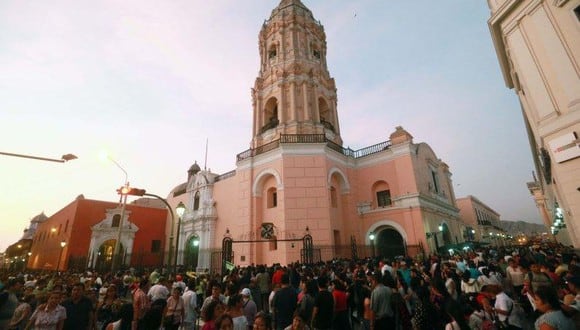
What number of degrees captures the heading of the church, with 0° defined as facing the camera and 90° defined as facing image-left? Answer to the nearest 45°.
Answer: approximately 45°

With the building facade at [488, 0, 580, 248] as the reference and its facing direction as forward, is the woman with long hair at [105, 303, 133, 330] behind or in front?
in front

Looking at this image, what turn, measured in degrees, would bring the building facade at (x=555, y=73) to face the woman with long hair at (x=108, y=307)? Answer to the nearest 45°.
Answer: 0° — it already faces them

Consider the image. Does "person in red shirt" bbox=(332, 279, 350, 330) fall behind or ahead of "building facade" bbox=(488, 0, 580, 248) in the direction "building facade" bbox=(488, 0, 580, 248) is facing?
ahead

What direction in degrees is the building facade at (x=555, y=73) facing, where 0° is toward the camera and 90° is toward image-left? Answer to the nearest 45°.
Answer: approximately 45°

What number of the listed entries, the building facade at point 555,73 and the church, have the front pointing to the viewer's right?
0

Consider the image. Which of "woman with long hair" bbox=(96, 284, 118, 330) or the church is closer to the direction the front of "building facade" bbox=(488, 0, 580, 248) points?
the woman with long hair

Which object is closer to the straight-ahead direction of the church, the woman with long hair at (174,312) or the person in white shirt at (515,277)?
the woman with long hair

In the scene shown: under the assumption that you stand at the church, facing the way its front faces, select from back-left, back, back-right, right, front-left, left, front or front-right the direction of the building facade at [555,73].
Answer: left

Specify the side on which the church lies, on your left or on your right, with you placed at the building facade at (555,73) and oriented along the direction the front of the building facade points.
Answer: on your right
